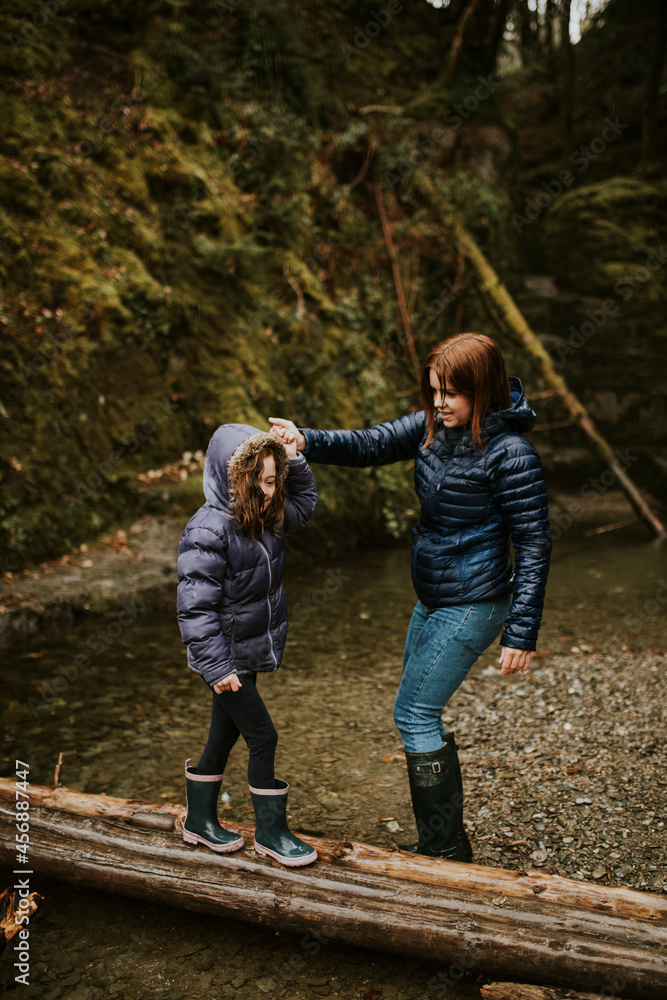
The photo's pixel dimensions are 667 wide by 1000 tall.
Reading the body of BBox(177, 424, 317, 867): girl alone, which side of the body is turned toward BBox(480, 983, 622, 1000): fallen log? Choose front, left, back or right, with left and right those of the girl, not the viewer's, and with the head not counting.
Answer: front

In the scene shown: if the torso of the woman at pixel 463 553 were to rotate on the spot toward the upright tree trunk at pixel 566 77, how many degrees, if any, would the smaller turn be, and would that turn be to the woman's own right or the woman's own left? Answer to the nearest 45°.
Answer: approximately 135° to the woman's own right

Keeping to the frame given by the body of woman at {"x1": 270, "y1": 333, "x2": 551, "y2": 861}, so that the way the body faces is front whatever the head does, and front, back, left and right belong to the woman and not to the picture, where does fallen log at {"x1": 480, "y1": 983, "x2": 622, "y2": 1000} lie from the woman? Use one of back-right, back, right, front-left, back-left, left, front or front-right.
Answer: front-left

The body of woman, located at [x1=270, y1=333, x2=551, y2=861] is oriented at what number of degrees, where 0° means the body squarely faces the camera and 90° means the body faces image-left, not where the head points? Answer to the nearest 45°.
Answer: approximately 45°

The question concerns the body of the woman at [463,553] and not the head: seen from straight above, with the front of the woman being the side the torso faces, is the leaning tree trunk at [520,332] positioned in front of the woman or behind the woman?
behind

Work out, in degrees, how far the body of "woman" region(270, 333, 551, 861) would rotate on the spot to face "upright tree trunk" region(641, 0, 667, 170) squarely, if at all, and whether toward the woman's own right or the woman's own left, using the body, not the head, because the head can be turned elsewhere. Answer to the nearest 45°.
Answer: approximately 135° to the woman's own right

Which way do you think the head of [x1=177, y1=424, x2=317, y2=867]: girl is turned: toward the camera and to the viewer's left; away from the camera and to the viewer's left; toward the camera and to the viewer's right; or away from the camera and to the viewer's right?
toward the camera and to the viewer's right

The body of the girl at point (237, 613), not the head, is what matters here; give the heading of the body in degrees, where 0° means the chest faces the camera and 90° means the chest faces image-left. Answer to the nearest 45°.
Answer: approximately 315°

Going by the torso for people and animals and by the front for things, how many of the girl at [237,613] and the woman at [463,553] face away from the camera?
0

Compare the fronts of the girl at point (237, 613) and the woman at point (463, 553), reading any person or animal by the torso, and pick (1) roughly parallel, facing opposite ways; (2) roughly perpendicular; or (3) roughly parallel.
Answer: roughly perpendicular
